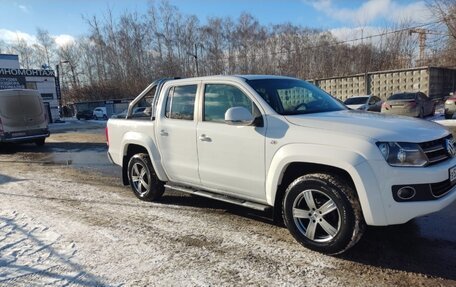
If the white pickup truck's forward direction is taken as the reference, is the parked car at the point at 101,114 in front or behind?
behind

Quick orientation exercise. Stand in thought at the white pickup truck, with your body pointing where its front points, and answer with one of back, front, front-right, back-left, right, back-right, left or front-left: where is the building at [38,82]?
back

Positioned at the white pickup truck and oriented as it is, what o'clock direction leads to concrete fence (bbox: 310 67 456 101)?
The concrete fence is roughly at 8 o'clock from the white pickup truck.

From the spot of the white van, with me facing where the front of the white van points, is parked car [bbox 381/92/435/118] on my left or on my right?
on my right

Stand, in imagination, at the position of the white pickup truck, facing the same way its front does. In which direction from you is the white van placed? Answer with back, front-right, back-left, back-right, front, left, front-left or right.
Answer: back

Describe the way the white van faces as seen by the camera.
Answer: facing away from the viewer

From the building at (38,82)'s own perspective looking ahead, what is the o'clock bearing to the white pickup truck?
The white pickup truck is roughly at 12 o'clock from the building.

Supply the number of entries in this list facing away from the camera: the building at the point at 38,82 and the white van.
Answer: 1

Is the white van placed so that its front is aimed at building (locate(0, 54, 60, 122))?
yes

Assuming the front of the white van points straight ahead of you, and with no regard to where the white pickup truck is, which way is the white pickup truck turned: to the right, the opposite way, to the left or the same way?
the opposite way

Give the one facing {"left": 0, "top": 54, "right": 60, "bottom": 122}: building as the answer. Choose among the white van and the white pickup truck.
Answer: the white van
